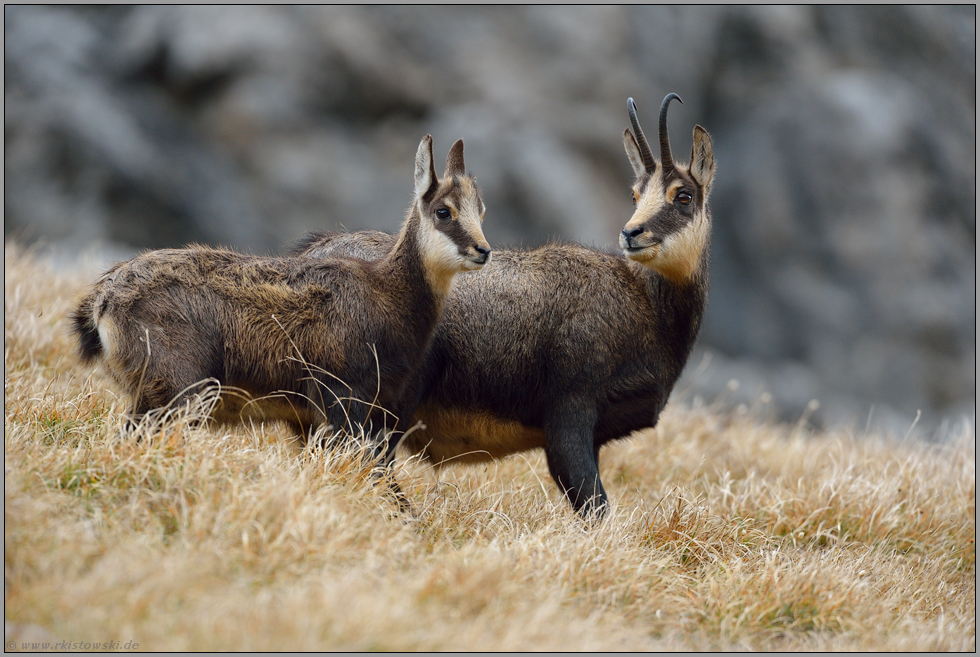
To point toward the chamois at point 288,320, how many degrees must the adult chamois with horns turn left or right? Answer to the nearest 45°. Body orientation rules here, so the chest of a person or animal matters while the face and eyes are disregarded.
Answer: approximately 135° to its right

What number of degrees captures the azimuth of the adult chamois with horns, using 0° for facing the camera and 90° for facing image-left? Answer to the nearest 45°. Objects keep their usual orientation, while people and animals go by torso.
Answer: approximately 270°
